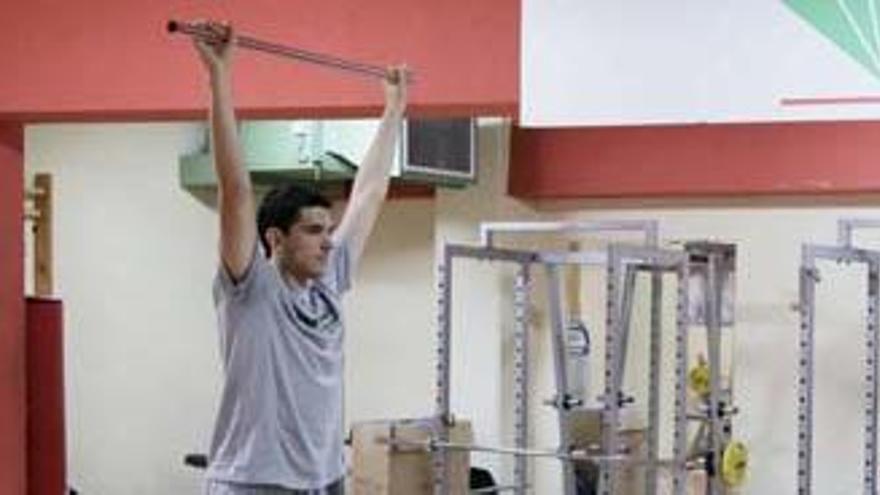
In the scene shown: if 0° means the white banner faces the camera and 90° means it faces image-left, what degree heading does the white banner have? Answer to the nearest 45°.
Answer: approximately 0°

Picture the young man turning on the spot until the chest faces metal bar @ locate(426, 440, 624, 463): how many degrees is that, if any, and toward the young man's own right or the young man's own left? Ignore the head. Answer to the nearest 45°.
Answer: approximately 90° to the young man's own left

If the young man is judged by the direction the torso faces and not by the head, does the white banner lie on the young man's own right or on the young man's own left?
on the young man's own left

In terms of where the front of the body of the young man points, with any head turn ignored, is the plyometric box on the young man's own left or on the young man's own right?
on the young man's own left
